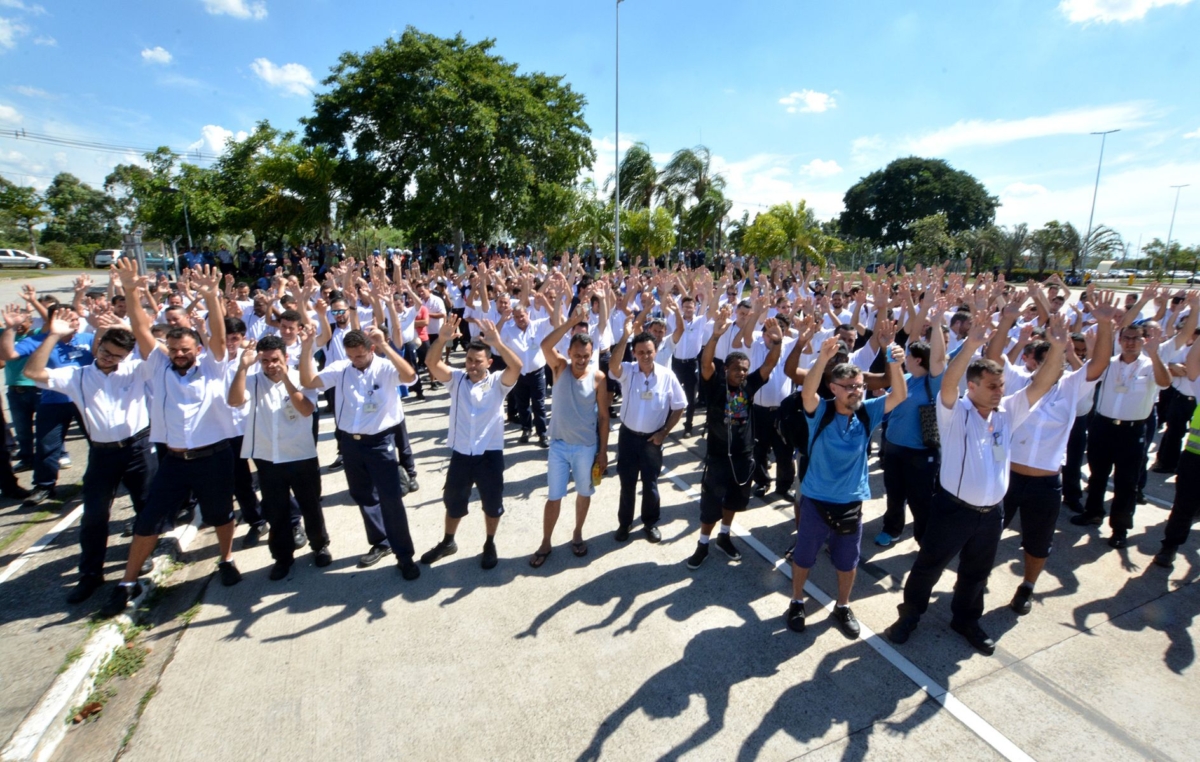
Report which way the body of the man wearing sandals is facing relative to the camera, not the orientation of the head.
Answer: toward the camera

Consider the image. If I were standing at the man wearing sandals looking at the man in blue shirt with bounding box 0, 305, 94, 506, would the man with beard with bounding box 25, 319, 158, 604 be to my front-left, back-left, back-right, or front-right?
front-left

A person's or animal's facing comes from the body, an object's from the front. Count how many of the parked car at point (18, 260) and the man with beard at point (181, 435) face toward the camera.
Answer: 1

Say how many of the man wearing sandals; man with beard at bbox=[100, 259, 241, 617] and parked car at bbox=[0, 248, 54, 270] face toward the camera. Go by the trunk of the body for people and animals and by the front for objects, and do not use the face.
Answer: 2

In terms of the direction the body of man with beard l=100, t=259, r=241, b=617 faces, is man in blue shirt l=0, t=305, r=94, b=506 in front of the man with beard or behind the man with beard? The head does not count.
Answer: behind

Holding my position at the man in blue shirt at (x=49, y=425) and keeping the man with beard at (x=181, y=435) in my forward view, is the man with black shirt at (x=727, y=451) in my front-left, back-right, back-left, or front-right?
front-left

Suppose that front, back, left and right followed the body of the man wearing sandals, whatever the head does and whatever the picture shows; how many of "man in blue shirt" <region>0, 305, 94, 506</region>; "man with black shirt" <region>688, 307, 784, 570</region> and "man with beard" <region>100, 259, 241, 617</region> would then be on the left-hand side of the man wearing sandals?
1

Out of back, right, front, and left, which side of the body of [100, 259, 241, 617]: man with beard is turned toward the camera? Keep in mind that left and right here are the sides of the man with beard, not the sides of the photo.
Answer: front

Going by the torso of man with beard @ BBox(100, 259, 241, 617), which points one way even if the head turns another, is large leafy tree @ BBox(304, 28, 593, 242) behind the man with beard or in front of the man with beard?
behind

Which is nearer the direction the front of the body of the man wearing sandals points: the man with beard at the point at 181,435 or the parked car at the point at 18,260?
the man with beard

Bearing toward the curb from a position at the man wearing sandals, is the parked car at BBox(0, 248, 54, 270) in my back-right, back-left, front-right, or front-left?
front-right
